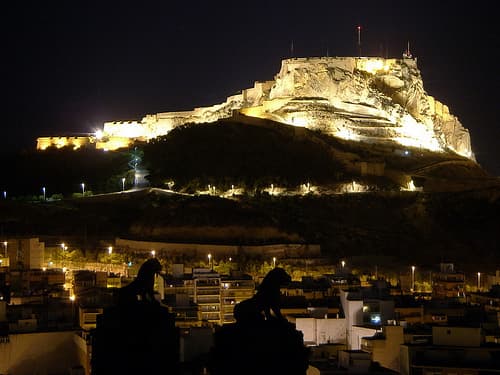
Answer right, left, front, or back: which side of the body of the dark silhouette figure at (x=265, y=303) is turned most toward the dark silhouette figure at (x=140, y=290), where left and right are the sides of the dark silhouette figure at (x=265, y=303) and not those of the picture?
back

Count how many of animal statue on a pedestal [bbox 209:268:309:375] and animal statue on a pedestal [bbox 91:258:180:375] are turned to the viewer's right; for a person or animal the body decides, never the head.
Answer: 2

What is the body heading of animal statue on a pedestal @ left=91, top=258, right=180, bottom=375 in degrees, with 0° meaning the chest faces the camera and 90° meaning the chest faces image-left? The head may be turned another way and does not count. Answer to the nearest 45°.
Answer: approximately 270°

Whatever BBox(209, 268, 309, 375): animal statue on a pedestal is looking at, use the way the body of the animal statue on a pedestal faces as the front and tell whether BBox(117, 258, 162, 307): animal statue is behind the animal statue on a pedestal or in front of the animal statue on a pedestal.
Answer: behind

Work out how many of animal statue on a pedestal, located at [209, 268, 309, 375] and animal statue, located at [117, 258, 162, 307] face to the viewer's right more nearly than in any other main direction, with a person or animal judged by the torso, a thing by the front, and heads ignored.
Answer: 2

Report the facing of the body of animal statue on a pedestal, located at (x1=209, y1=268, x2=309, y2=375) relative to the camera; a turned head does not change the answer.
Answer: to the viewer's right

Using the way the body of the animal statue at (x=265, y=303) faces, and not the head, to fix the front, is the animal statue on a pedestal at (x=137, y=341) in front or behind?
behind
